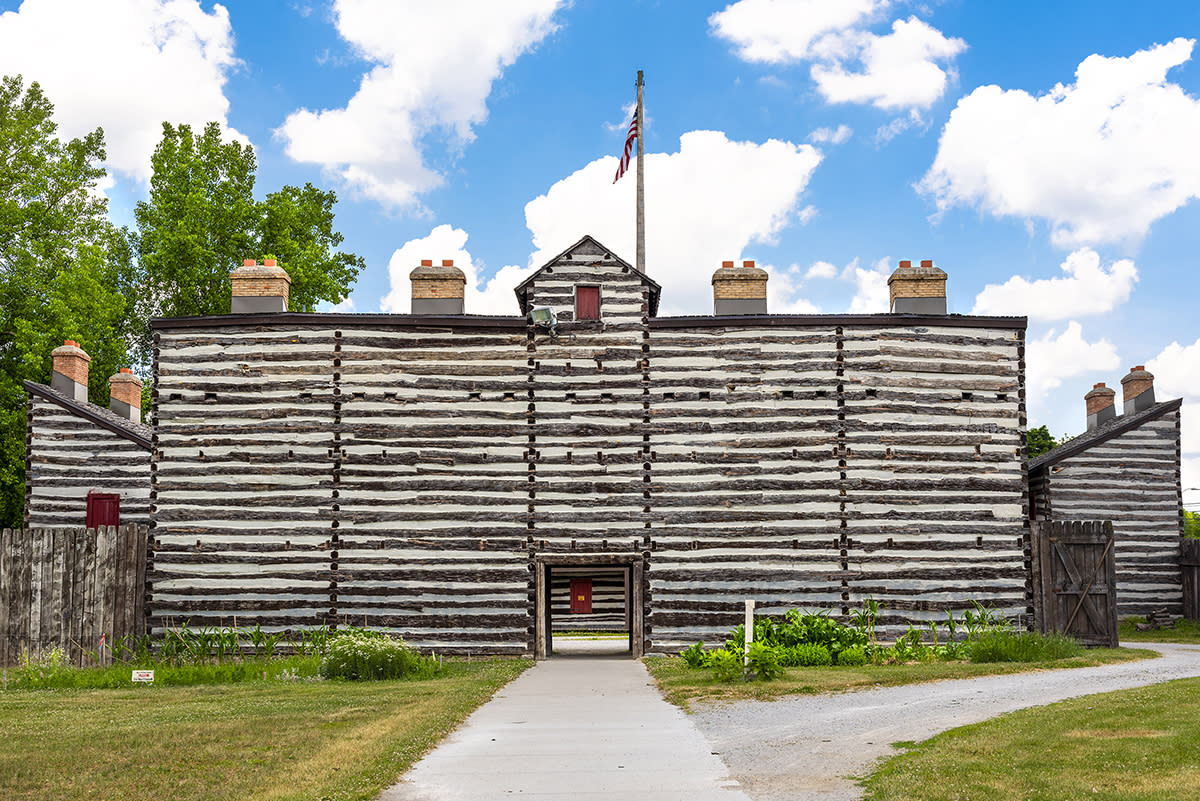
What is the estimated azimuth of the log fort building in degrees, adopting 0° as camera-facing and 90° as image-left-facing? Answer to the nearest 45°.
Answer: approximately 0°

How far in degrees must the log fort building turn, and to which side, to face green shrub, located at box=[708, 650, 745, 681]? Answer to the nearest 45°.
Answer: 0° — it already faces it

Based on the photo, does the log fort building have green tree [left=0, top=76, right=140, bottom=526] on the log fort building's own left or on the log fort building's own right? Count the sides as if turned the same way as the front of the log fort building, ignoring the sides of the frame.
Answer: on the log fort building's own right

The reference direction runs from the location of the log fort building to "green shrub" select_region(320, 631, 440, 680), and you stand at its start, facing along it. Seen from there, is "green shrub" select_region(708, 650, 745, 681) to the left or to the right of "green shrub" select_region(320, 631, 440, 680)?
left

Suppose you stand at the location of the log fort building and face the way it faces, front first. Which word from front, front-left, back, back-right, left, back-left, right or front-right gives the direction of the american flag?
back

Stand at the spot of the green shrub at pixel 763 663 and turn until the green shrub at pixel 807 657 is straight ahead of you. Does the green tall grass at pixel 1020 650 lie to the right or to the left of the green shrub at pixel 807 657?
right

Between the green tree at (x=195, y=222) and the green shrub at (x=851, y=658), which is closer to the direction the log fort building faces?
the green shrub

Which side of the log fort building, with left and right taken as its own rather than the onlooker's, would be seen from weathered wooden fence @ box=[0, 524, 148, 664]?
right

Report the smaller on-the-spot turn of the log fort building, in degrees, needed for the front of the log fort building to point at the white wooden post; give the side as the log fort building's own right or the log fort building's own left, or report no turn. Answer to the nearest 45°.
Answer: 0° — it already faces it
